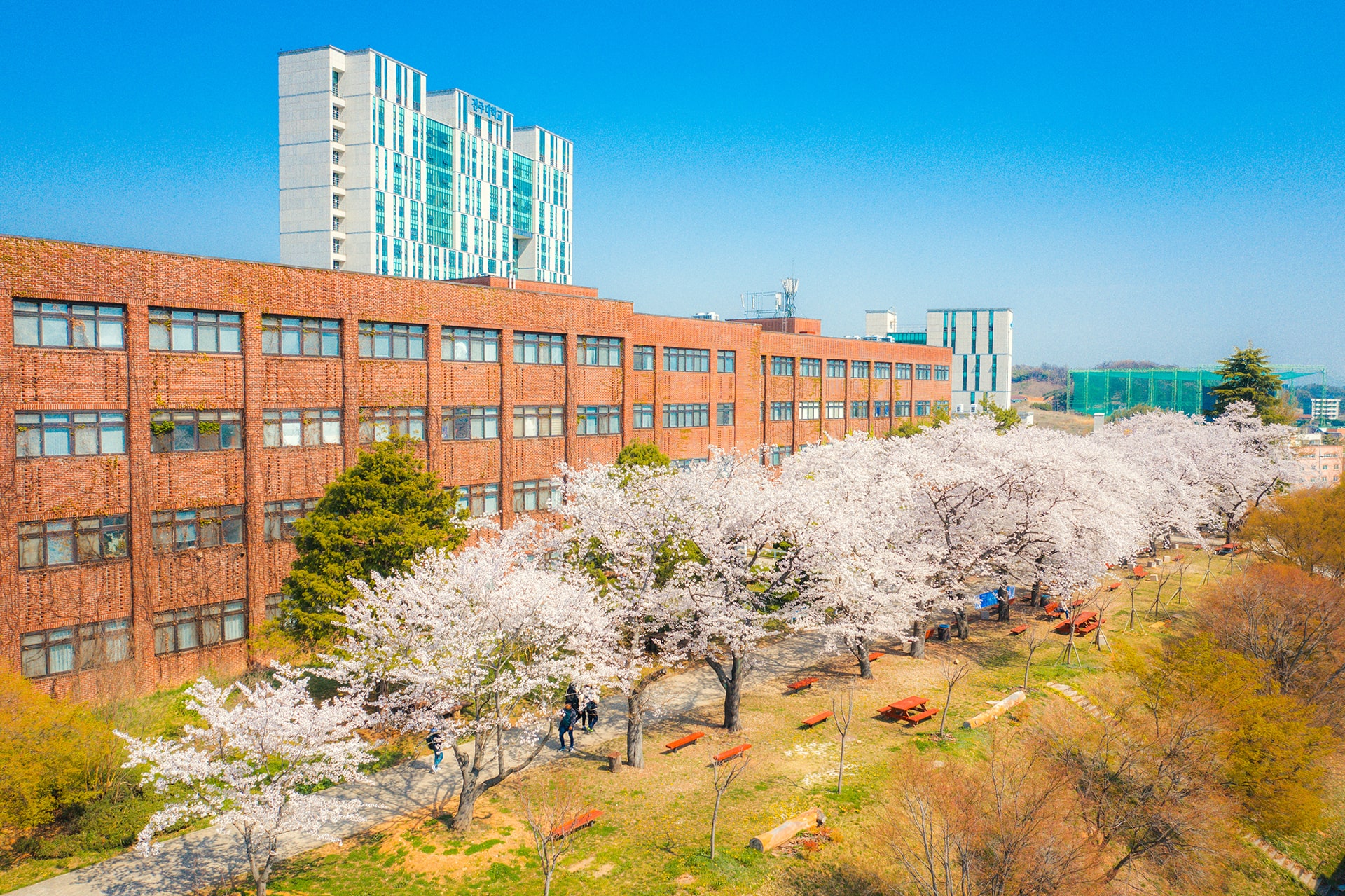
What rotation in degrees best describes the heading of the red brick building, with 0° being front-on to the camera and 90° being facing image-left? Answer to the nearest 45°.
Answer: approximately 315°

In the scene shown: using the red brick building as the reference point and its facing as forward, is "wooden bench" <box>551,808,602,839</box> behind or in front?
in front

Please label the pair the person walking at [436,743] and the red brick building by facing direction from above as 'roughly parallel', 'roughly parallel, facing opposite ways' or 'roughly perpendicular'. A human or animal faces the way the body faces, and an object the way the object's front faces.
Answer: roughly perpendicular

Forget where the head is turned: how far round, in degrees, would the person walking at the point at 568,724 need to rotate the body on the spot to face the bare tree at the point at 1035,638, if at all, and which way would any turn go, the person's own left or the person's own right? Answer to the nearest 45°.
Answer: approximately 180°

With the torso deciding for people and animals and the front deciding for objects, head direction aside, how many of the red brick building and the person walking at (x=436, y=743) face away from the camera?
0

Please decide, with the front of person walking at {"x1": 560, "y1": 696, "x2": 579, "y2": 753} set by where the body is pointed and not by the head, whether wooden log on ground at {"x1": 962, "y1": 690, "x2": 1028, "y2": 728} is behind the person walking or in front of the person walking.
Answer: behind
